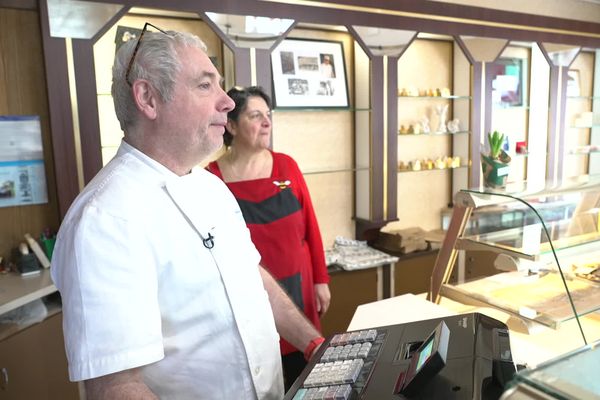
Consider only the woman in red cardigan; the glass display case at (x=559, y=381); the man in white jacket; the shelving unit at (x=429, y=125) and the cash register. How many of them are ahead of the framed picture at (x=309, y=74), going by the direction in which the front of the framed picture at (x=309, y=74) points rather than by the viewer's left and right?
4

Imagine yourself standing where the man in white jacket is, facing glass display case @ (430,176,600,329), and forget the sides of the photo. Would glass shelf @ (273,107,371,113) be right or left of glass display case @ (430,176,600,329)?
left

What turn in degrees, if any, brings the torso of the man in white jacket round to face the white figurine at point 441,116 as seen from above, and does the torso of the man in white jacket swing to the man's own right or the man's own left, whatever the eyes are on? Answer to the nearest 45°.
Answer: approximately 90° to the man's own left

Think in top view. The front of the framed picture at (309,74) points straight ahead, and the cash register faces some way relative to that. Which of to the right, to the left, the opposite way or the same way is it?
to the right

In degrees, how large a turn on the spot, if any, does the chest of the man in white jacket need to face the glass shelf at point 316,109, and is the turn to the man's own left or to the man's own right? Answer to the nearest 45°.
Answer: approximately 90° to the man's own left

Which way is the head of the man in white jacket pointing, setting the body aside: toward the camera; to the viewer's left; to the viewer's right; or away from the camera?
to the viewer's right

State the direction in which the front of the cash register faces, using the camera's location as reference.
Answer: facing to the left of the viewer

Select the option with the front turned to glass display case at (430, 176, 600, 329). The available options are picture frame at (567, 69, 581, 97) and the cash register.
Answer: the picture frame

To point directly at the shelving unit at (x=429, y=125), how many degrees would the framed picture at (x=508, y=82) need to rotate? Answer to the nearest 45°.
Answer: approximately 45° to its right

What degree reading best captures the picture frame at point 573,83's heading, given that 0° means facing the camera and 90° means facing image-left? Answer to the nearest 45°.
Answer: approximately 0°
